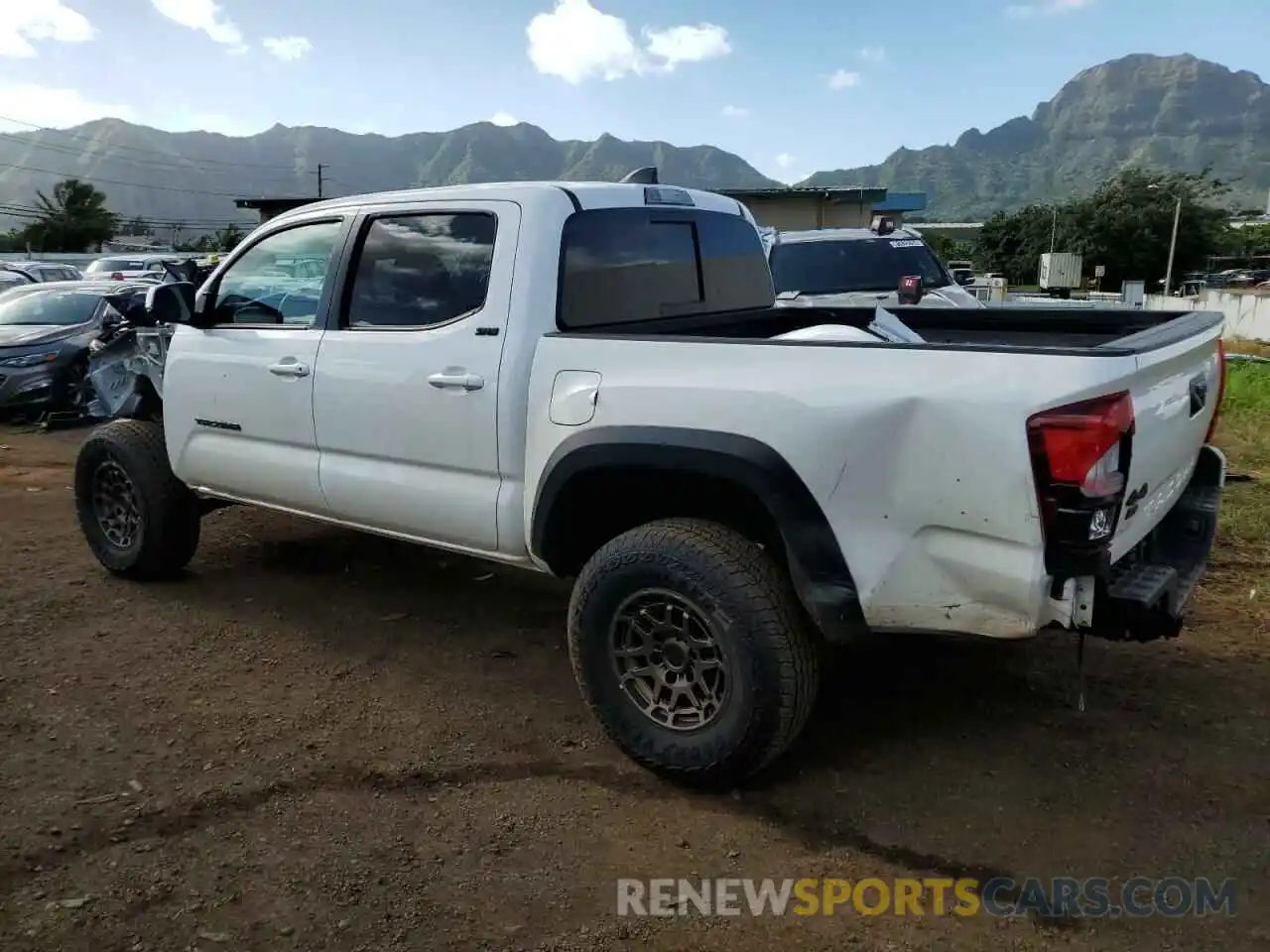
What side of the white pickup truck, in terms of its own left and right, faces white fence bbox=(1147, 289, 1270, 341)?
right

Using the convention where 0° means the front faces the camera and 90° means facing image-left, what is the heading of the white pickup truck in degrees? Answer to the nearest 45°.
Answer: approximately 135°
